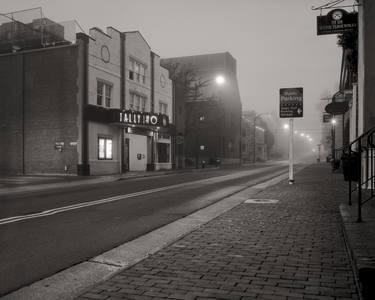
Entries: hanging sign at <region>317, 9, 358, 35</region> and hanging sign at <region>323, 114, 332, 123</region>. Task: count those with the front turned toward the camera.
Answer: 2

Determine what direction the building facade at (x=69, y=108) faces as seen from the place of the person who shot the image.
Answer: facing the viewer and to the right of the viewer

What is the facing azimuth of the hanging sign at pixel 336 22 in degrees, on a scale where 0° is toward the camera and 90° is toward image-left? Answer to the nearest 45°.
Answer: approximately 0°

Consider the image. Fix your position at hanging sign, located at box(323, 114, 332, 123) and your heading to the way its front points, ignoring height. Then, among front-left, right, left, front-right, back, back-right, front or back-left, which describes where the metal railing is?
front

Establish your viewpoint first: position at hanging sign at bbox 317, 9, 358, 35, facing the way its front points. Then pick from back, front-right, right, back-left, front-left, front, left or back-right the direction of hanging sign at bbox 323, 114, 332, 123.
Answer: back

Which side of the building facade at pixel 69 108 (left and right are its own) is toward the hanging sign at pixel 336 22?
front

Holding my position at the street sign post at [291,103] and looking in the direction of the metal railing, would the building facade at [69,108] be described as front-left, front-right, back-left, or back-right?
back-right

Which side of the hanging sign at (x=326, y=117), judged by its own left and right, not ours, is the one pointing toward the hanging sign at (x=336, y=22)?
front

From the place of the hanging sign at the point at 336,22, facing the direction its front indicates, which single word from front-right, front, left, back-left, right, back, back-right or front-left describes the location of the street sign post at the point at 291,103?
back-right

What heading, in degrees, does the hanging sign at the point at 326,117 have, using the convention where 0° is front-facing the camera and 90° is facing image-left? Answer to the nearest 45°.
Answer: approximately 0°

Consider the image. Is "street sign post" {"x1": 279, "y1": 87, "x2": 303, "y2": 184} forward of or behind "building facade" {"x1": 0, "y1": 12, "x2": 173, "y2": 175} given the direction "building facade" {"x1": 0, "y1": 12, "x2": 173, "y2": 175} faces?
forward

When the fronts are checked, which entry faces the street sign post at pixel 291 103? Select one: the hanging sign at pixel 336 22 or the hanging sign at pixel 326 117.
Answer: the hanging sign at pixel 326 117

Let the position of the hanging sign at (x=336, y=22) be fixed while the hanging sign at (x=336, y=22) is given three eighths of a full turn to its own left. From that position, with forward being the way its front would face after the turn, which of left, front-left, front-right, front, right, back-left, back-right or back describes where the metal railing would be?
back-right

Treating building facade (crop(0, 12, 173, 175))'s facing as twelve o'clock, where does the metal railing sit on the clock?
The metal railing is roughly at 1 o'clock from the building facade.

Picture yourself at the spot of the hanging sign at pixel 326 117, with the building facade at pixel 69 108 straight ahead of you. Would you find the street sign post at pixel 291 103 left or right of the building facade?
left

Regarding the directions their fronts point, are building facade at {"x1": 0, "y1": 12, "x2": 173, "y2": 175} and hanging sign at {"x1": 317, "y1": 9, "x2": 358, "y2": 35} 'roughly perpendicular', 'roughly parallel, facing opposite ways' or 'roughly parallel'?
roughly perpendicular
